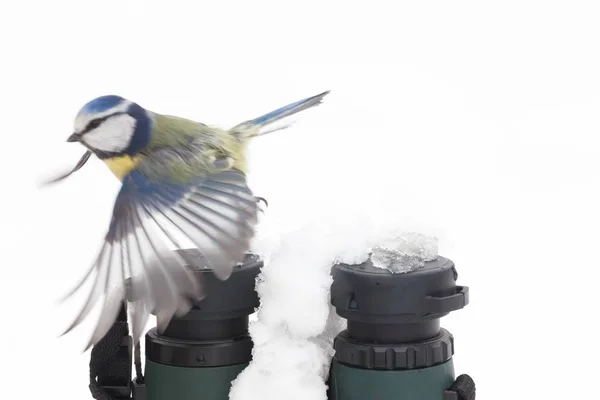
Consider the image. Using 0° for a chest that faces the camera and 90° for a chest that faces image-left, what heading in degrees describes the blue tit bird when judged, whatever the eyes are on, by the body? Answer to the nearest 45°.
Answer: approximately 90°

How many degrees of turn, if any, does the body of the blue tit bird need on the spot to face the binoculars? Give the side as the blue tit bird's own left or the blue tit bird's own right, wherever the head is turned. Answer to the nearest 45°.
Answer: approximately 180°
